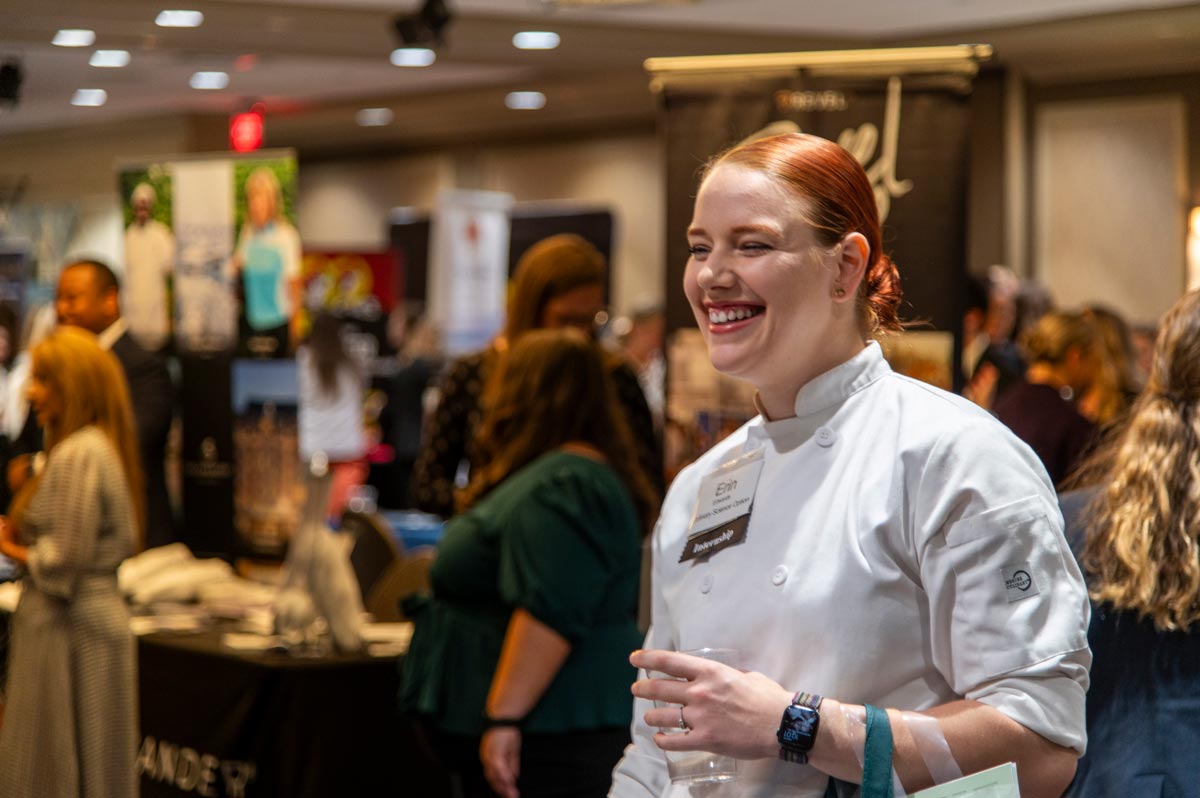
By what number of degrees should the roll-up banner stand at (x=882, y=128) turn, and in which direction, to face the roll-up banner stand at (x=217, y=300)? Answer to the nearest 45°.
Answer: approximately 135° to its right

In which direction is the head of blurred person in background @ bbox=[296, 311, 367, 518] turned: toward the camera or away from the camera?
away from the camera

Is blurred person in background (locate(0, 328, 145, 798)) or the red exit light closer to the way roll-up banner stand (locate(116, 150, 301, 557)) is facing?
the blurred person in background
